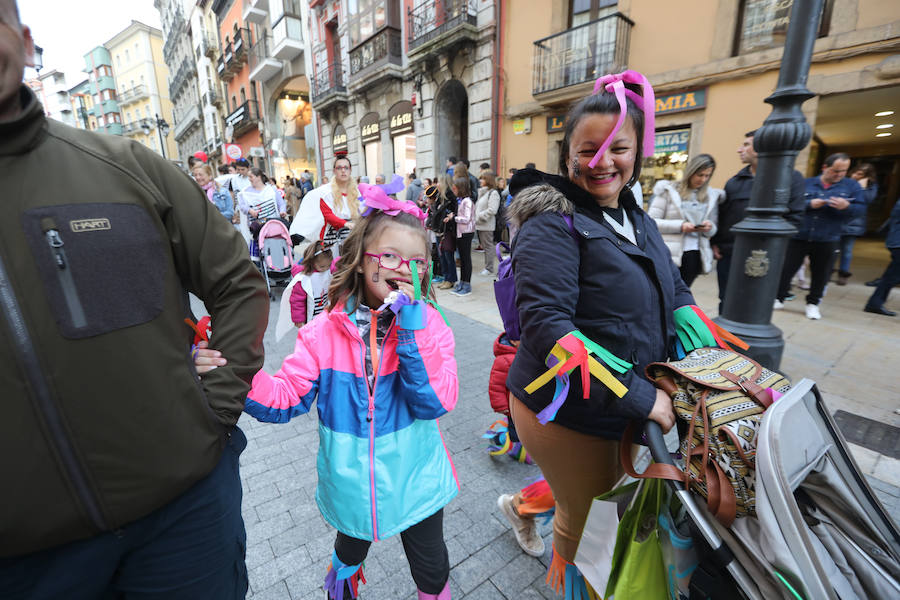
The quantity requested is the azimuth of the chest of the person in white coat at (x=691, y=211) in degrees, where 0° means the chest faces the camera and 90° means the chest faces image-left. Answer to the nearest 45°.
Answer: approximately 315°

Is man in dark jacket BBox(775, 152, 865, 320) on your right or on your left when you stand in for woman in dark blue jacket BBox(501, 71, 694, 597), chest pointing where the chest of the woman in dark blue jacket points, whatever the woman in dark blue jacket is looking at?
on your left

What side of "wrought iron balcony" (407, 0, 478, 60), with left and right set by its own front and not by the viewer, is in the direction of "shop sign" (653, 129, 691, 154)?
left

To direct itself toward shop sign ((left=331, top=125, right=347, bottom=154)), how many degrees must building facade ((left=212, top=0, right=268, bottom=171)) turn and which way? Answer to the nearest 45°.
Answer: approximately 45° to its left

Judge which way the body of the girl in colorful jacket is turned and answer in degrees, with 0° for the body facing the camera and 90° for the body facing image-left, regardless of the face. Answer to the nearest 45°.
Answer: approximately 0°

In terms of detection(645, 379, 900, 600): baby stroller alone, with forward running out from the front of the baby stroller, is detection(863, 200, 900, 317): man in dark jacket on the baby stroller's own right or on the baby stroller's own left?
on the baby stroller's own left
